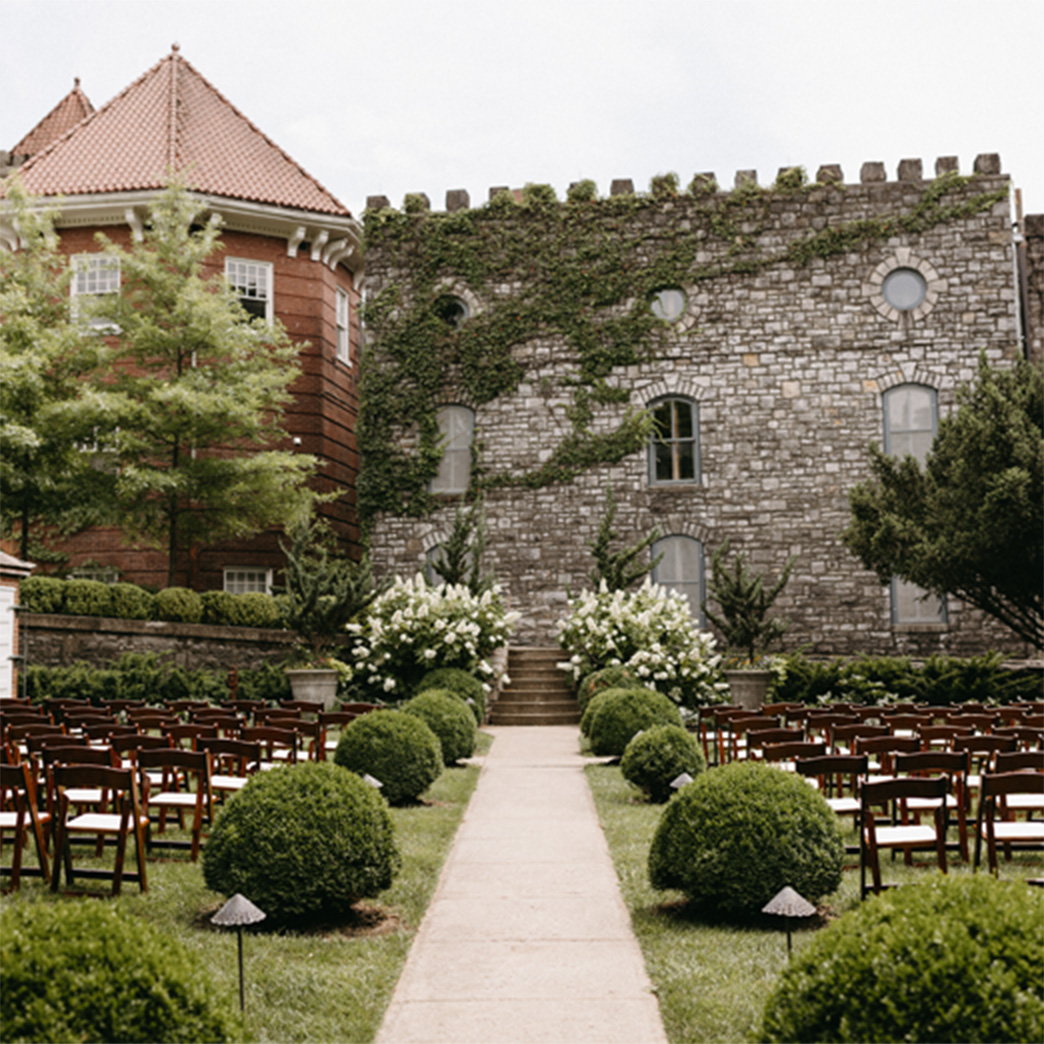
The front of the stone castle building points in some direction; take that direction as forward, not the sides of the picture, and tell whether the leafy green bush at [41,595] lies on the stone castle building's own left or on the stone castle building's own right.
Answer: on the stone castle building's own right

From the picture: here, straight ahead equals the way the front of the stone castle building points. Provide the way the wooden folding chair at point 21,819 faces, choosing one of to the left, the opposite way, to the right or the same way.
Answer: the opposite way

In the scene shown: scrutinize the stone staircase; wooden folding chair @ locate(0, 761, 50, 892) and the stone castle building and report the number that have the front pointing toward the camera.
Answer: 2

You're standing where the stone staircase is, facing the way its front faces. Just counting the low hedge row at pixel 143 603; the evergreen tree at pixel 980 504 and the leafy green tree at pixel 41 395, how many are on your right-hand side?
2

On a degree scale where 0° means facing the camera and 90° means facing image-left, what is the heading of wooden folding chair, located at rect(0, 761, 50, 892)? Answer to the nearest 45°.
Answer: approximately 225°

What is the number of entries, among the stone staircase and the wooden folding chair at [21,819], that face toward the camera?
1

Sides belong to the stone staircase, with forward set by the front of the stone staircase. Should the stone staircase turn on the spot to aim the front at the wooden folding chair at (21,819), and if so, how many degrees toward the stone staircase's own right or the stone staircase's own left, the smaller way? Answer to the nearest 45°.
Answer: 0° — it already faces it

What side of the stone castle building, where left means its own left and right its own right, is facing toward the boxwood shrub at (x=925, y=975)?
front

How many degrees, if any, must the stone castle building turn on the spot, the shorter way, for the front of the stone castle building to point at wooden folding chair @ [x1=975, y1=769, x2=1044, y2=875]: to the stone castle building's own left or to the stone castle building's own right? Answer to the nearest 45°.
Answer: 0° — it already faces it

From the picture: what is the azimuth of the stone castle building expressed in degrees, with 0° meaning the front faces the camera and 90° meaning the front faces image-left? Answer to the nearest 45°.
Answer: approximately 0°
